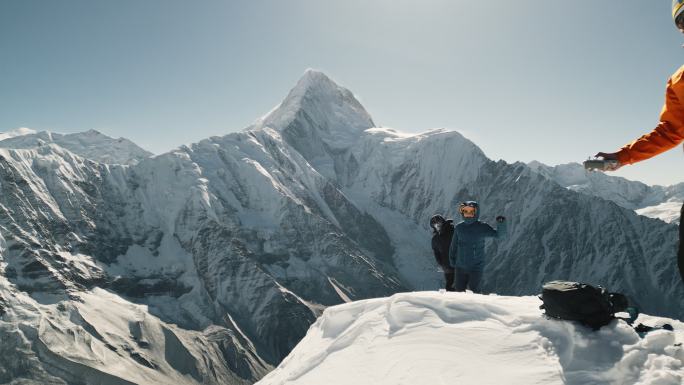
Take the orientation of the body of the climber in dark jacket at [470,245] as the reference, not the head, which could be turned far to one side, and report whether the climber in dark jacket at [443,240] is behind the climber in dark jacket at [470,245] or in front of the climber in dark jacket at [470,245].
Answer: behind

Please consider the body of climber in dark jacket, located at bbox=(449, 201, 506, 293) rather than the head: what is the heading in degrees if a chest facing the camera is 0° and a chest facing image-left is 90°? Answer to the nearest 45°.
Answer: approximately 0°
